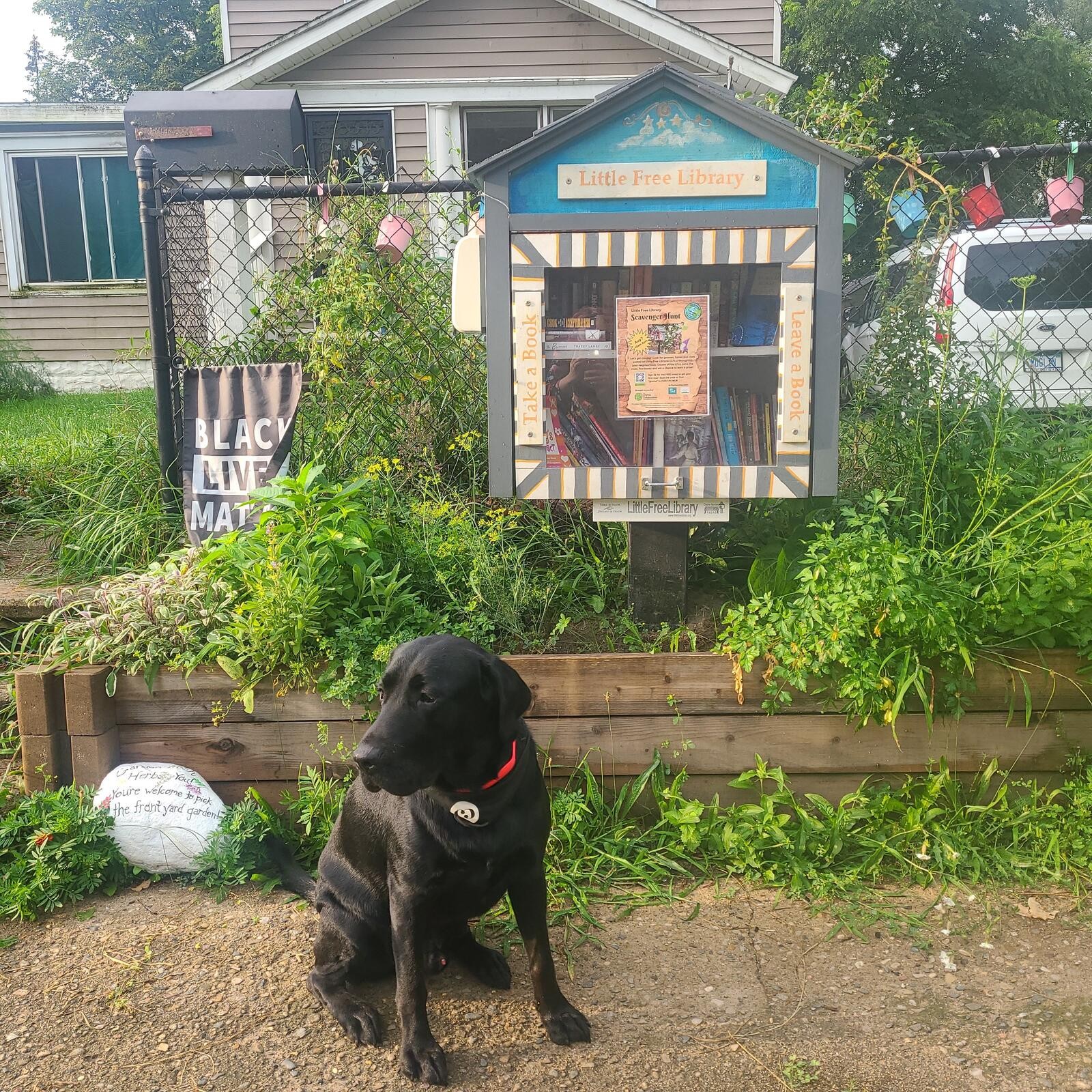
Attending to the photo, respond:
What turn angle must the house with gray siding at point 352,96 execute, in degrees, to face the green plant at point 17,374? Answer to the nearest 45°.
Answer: approximately 90° to its right

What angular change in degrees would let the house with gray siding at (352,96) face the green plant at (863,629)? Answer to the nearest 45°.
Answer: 0° — it already faces it

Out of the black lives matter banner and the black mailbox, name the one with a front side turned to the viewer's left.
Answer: the black mailbox

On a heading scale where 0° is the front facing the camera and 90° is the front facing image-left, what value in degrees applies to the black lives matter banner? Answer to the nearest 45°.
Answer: approximately 0°

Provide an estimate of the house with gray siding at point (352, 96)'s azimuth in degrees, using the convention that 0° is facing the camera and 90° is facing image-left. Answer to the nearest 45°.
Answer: approximately 0°

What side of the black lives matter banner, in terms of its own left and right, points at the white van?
left

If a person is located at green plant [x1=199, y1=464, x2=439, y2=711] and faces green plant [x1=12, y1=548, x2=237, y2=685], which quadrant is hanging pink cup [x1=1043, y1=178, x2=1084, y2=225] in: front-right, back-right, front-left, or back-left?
back-right

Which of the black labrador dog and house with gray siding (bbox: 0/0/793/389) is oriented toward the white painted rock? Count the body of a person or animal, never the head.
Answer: the house with gray siding

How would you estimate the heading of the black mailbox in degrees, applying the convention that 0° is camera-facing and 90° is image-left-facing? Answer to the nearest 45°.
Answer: approximately 90°

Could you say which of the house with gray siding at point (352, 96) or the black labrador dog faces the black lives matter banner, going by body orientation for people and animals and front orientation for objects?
the house with gray siding

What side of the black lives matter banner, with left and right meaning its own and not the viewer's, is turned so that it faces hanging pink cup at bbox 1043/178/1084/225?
left

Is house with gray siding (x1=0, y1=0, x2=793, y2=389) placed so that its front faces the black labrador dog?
yes

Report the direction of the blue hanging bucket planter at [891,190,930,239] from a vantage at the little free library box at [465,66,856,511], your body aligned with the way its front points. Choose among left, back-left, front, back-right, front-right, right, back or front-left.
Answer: back-left
